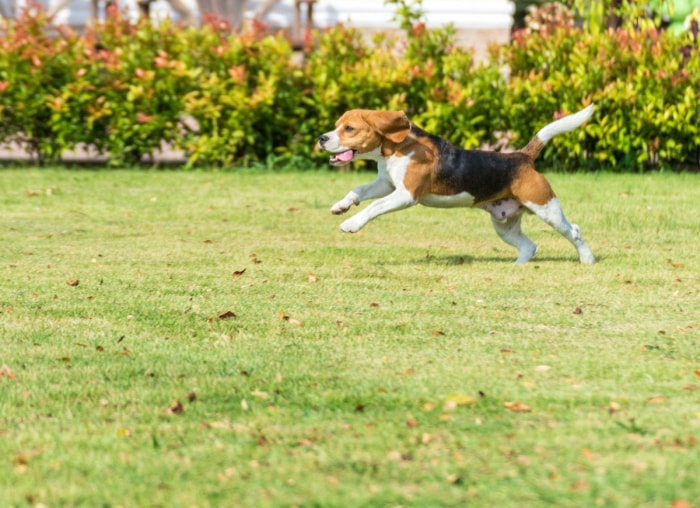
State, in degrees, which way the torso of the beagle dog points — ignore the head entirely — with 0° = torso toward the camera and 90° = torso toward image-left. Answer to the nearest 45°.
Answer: approximately 90°

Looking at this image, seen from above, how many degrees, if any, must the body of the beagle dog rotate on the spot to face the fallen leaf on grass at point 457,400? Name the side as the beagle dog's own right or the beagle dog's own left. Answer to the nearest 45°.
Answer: approximately 90° to the beagle dog's own left

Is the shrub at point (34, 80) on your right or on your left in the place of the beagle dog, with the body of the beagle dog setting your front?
on your right

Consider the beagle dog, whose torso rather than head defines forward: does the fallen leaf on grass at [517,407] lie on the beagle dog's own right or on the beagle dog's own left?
on the beagle dog's own left

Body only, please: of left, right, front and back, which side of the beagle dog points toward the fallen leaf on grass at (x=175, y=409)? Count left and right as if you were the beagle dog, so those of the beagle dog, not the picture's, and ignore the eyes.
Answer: left

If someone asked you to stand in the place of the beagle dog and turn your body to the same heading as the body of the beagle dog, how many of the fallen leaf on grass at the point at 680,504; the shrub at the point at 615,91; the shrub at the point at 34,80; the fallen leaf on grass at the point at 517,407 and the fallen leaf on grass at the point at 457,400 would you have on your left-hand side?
3

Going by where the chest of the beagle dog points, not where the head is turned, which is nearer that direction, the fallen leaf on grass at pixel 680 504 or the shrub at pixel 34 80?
the shrub

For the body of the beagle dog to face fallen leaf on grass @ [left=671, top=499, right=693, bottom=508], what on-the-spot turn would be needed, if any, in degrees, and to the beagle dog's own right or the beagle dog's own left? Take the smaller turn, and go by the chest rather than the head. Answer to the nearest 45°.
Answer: approximately 90° to the beagle dog's own left

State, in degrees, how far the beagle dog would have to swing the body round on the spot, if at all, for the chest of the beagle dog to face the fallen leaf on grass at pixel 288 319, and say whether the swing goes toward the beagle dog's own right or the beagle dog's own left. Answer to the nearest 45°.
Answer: approximately 90° to the beagle dog's own left

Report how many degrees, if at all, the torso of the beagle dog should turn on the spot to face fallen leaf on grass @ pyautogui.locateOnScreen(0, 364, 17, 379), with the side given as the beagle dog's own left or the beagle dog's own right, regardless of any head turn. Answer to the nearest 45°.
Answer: approximately 45° to the beagle dog's own left
